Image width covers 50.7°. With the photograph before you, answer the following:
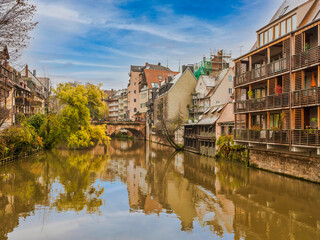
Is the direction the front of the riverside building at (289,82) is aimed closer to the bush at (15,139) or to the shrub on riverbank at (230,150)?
the bush

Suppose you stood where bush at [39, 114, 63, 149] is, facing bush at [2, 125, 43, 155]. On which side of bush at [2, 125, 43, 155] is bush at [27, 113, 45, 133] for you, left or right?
right

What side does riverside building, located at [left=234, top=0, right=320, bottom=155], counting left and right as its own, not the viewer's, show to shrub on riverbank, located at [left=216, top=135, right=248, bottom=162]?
right

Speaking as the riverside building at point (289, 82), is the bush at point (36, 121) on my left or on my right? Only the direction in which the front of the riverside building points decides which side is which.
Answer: on my right

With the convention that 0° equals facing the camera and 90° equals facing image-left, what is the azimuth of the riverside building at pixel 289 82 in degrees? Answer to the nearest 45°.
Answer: approximately 45°
